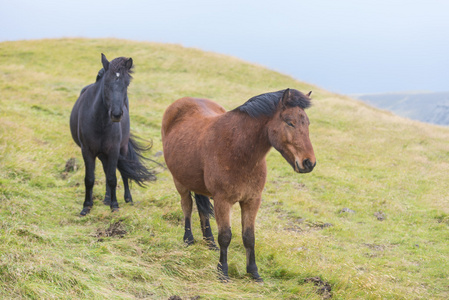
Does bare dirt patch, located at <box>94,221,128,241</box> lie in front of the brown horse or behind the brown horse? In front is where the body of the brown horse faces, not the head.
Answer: behind
